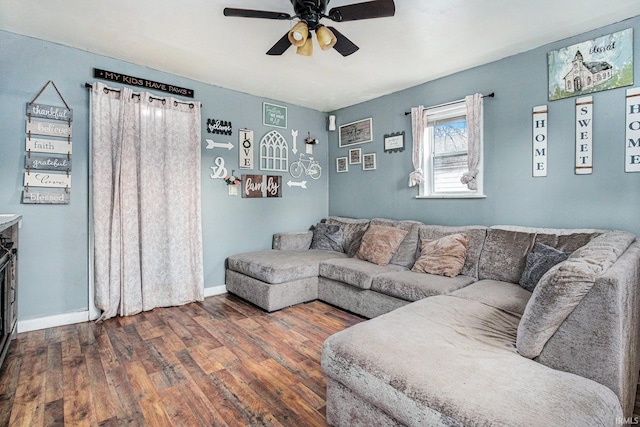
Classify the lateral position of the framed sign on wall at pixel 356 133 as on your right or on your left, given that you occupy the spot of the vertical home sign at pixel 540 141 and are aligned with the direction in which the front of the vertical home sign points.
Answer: on your right

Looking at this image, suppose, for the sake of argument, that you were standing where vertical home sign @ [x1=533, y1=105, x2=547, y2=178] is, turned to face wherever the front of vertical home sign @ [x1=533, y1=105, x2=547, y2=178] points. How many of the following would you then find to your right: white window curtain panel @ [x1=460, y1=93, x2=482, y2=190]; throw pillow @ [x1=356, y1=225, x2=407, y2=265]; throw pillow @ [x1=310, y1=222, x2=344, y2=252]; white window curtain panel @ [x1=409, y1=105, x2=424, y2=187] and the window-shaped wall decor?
5

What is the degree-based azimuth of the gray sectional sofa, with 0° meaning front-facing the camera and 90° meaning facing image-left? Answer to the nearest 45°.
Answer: approximately 45°

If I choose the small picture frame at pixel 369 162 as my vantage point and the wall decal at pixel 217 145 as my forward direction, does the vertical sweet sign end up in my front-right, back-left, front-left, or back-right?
back-left

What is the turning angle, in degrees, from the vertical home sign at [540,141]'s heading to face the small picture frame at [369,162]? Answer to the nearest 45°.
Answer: approximately 90° to its right

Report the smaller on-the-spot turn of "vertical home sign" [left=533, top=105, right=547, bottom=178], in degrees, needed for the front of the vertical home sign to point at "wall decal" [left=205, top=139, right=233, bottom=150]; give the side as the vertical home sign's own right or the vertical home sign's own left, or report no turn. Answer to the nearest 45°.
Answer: approximately 90° to the vertical home sign's own right

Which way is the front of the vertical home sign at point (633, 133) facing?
toward the camera

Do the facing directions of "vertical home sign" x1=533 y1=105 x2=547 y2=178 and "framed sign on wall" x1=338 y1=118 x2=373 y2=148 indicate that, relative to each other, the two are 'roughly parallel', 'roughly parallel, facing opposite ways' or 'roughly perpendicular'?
roughly parallel

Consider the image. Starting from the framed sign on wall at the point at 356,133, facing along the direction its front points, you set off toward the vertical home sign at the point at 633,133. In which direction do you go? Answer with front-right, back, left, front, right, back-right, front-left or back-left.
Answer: left

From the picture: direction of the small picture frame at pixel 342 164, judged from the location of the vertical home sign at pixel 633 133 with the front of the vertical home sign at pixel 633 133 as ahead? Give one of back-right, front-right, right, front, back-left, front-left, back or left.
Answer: right

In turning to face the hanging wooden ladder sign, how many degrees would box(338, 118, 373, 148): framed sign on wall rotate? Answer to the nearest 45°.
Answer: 0° — it already faces it

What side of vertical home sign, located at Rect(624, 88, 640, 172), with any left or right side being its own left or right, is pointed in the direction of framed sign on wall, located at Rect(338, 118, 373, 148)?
right

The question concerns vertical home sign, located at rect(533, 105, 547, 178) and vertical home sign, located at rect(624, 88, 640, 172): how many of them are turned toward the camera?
2

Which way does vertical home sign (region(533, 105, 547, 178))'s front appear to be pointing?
toward the camera

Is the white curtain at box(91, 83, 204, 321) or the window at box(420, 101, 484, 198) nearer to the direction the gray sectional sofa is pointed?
the white curtain
